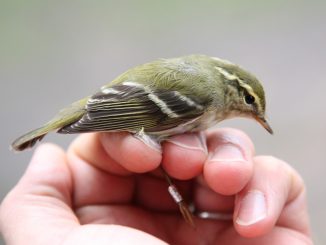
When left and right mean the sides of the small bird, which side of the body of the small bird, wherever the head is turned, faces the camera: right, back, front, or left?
right
